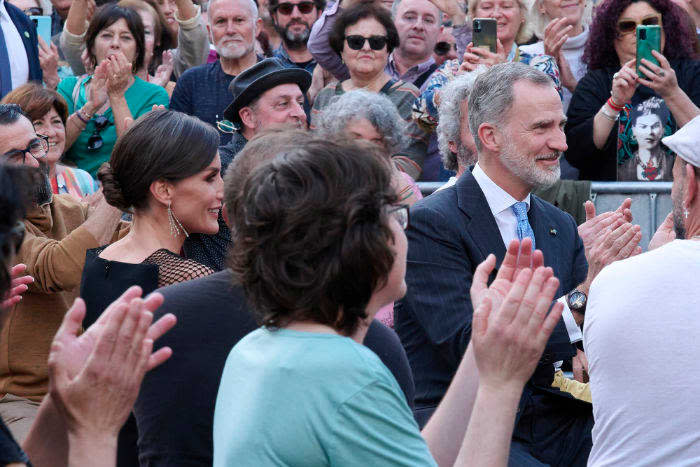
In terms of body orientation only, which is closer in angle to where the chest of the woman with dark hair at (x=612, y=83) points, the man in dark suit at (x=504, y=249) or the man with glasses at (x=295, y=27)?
the man in dark suit

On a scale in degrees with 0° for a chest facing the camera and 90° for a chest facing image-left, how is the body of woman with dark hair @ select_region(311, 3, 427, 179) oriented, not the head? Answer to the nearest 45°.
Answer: approximately 0°

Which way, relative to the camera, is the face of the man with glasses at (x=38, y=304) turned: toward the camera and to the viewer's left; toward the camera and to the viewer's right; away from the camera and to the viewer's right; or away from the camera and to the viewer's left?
toward the camera and to the viewer's right

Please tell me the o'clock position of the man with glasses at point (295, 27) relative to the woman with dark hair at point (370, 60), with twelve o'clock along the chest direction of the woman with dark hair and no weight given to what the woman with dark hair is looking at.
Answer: The man with glasses is roughly at 5 o'clock from the woman with dark hair.

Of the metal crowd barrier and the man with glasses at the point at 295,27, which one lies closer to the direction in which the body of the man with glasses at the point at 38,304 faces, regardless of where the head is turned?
the metal crowd barrier

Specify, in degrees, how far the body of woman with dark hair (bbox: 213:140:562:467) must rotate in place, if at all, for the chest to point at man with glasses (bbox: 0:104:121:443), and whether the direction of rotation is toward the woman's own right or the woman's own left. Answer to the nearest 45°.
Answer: approximately 90° to the woman's own left
